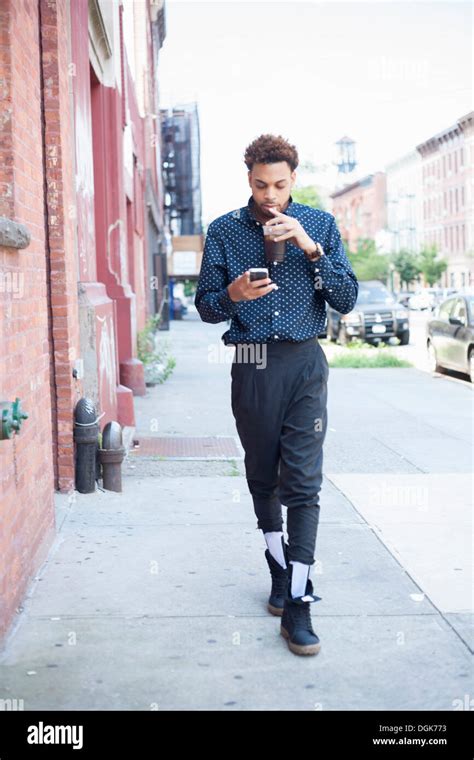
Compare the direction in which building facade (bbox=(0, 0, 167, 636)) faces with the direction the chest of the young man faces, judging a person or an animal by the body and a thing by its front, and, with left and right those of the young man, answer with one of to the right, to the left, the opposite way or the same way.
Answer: to the left

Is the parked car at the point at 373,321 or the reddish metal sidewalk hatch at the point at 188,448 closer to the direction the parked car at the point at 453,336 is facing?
the reddish metal sidewalk hatch

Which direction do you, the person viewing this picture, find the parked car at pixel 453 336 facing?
facing the viewer and to the right of the viewer

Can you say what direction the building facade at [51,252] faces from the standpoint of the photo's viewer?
facing to the right of the viewer

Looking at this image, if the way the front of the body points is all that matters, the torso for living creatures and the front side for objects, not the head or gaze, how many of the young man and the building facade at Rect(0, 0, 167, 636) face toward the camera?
1

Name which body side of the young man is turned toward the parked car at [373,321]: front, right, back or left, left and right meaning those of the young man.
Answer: back

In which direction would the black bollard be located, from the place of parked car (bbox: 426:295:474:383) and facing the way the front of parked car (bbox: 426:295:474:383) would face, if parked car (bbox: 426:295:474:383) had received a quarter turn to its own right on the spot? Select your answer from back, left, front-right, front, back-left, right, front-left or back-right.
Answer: front-left

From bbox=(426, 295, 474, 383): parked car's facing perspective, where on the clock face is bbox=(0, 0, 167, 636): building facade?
The building facade is roughly at 2 o'clock from the parked car.

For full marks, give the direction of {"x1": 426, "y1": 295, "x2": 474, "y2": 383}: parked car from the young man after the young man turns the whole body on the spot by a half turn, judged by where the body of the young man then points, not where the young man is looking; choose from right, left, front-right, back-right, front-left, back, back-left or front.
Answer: front

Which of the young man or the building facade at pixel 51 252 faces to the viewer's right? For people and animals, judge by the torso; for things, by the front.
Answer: the building facade

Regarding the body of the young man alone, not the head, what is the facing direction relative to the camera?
toward the camera

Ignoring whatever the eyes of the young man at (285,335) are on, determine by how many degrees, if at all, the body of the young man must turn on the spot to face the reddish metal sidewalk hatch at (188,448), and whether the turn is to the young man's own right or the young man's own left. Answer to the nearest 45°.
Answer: approximately 180°

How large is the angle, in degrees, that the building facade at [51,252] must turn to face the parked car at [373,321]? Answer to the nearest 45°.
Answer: approximately 90° to its left
